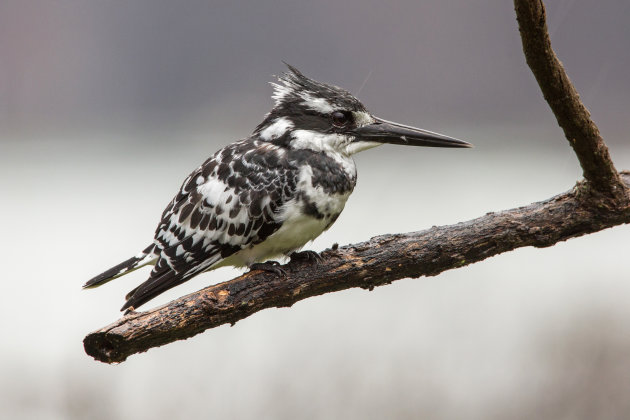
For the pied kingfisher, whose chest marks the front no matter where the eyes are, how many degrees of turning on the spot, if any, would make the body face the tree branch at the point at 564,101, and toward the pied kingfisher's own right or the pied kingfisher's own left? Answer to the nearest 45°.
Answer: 0° — it already faces it

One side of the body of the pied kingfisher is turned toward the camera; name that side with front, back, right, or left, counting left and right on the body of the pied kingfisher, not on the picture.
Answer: right
